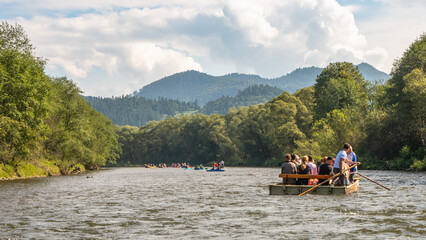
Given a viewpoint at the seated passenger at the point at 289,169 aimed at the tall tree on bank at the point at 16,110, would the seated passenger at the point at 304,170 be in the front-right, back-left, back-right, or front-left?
back-right

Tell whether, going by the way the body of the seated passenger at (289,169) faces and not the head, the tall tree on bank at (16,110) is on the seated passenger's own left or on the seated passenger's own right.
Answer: on the seated passenger's own left

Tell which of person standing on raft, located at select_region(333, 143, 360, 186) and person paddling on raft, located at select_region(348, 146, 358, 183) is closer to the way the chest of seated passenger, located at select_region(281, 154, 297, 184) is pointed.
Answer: the person paddling on raft

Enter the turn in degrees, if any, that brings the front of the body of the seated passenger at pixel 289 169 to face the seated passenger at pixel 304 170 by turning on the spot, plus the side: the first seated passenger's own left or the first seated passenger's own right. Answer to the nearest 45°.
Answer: approximately 90° to the first seated passenger's own right

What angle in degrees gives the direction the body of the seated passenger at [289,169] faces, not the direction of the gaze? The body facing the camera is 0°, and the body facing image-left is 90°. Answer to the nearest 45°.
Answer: approximately 180°

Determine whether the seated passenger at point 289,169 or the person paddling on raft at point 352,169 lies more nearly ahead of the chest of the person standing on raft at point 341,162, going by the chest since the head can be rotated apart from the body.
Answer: the person paddling on raft
